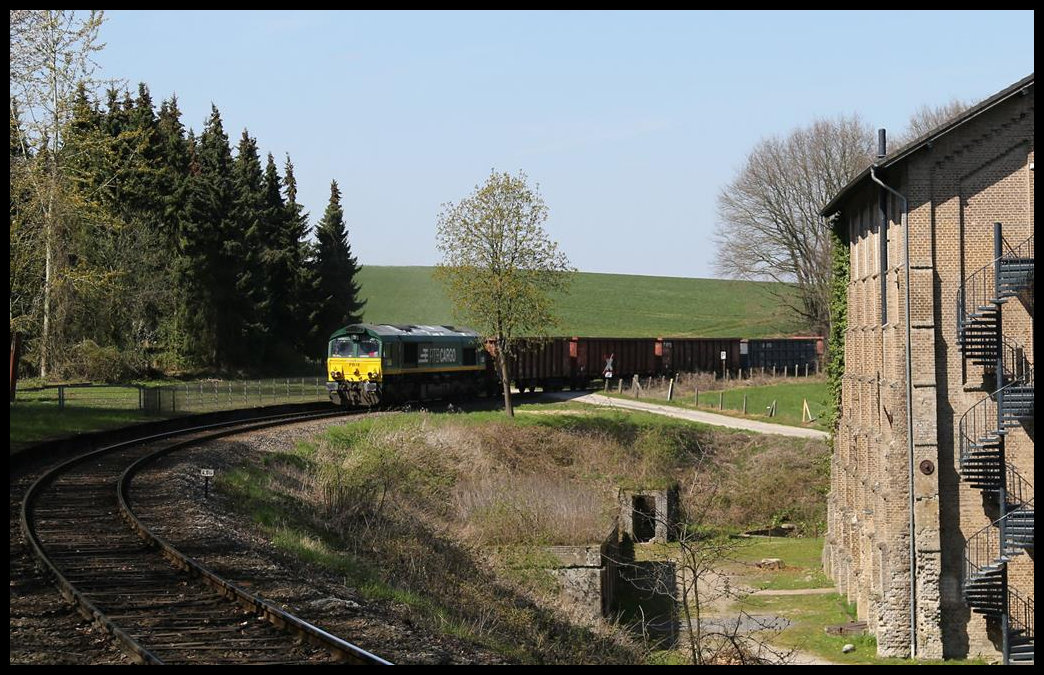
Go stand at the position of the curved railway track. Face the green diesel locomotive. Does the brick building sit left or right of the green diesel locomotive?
right

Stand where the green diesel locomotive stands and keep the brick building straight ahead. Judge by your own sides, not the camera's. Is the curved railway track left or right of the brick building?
right

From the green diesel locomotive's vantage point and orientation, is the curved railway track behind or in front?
in front

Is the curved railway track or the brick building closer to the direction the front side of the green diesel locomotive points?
the curved railway track

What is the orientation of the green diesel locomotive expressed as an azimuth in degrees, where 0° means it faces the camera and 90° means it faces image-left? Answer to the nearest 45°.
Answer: approximately 45°

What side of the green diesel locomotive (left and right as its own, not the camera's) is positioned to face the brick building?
left
